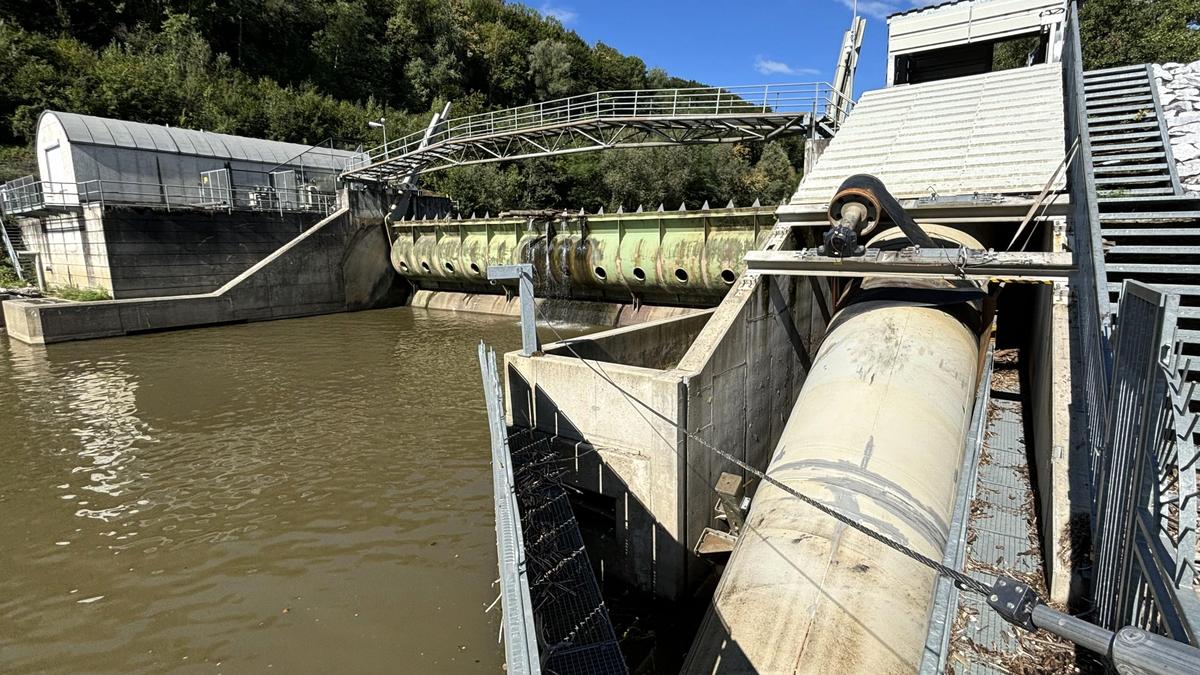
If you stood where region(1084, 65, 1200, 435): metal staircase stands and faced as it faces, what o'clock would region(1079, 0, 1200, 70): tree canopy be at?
The tree canopy is roughly at 6 o'clock from the metal staircase.

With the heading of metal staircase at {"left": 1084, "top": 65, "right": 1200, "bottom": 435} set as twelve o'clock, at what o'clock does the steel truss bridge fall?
The steel truss bridge is roughly at 4 o'clock from the metal staircase.

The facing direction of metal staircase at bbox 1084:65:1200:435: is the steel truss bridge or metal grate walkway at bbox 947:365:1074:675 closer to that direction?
the metal grate walkway

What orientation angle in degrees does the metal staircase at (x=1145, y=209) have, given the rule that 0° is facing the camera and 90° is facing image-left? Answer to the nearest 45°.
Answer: approximately 0°

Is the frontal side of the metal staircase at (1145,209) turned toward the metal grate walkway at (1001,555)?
yes

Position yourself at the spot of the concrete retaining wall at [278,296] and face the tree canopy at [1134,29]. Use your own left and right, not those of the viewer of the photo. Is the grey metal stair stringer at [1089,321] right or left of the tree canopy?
right

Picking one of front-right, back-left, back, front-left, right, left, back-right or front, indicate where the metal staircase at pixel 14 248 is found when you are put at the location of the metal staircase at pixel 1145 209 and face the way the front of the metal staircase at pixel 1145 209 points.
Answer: right

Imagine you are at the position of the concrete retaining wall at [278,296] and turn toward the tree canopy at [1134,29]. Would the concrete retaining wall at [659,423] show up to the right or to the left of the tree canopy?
right

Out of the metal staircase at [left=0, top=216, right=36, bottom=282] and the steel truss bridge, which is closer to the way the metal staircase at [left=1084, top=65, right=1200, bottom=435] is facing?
the metal staircase

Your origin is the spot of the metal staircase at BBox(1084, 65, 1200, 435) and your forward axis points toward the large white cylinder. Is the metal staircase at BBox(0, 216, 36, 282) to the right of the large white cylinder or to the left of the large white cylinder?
right

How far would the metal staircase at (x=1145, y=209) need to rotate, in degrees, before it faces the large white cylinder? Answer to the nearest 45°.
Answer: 0° — it already faces it

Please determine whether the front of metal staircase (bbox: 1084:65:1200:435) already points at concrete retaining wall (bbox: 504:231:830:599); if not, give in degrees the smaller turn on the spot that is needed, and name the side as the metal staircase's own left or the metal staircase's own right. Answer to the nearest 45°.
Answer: approximately 45° to the metal staircase's own right

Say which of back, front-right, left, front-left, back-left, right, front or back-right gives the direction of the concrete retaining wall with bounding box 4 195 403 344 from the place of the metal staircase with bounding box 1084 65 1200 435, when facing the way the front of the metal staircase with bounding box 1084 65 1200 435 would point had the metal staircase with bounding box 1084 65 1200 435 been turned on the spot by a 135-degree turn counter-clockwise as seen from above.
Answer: back-left
